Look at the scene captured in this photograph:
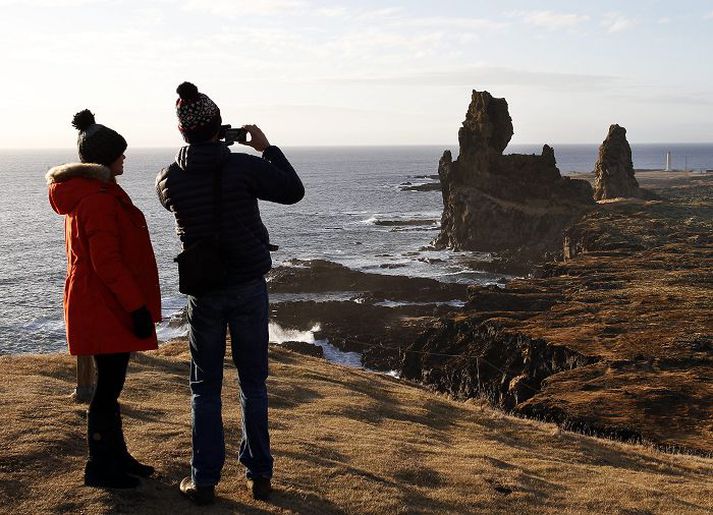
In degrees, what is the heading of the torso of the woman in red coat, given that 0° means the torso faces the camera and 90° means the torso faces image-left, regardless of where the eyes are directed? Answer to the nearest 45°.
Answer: approximately 270°
